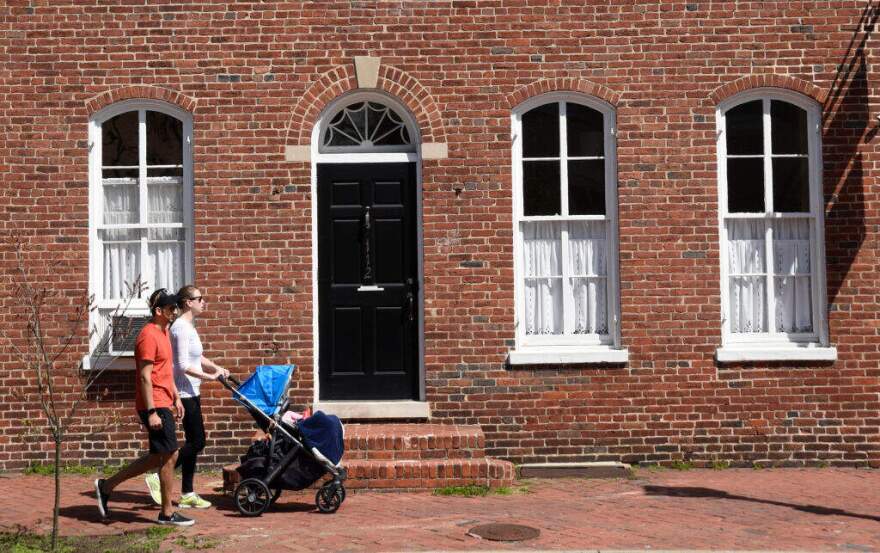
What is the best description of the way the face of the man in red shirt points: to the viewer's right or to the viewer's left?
to the viewer's right

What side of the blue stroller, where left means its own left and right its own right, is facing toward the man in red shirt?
back

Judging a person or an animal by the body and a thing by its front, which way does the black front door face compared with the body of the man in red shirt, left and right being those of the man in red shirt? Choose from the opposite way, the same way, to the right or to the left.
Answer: to the right

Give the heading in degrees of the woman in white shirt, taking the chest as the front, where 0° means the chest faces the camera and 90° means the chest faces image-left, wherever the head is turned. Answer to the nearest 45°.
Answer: approximately 270°

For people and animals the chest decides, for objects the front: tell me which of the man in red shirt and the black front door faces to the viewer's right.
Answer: the man in red shirt

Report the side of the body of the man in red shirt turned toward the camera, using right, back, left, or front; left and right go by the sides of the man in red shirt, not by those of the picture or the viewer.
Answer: right

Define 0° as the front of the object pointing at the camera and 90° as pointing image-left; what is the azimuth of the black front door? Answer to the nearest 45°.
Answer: approximately 0°

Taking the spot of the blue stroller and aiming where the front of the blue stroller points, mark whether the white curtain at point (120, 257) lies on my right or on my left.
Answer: on my left

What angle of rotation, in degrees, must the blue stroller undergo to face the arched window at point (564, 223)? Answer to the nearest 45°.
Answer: approximately 45° to its left

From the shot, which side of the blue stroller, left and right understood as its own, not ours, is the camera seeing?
right

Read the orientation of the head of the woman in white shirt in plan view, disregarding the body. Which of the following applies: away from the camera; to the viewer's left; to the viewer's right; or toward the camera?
to the viewer's right

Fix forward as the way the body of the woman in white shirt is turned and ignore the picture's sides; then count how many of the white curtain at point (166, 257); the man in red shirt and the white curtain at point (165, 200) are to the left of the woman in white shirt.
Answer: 2
